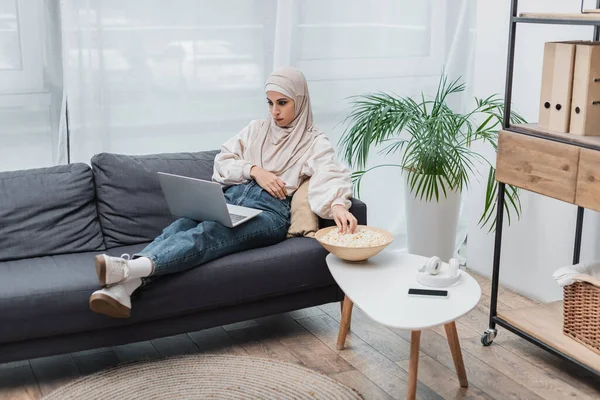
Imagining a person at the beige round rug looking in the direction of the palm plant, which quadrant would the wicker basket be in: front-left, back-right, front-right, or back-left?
front-right

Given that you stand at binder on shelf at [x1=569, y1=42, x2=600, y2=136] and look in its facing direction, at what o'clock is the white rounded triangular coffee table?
The white rounded triangular coffee table is roughly at 12 o'clock from the binder on shelf.

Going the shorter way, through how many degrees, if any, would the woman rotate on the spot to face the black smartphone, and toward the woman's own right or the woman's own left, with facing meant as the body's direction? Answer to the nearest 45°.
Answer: approximately 90° to the woman's own left

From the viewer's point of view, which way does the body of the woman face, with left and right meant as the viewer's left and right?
facing the viewer and to the left of the viewer

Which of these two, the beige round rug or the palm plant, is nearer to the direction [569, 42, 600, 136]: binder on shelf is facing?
the beige round rug

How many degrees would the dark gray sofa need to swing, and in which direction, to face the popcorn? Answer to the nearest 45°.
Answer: approximately 45° to its left

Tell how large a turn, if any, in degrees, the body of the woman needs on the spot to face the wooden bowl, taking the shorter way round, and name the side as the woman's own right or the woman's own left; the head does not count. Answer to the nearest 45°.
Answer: approximately 90° to the woman's own left

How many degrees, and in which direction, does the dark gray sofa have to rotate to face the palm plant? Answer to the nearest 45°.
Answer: approximately 45° to its left

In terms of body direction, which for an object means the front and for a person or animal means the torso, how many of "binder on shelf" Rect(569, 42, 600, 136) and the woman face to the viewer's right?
0

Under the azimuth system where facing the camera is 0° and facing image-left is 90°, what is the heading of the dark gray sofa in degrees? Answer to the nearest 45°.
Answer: approximately 315°

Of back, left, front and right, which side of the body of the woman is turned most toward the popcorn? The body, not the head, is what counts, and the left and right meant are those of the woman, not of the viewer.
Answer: left

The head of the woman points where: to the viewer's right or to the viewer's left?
to the viewer's left
